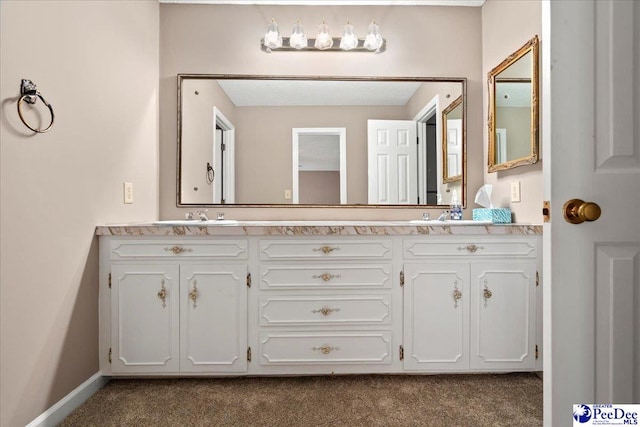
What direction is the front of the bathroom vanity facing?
toward the camera

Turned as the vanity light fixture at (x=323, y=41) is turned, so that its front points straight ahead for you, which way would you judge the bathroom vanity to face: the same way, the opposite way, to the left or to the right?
the same way

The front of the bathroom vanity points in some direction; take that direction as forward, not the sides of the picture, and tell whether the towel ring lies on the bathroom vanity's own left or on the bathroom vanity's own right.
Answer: on the bathroom vanity's own right

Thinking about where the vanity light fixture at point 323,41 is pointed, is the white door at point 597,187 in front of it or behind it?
in front

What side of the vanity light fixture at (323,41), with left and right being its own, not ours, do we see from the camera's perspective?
front

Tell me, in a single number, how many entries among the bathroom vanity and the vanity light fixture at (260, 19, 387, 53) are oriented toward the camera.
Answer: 2

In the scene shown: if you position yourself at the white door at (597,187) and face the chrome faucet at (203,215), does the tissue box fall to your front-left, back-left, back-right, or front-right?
front-right
